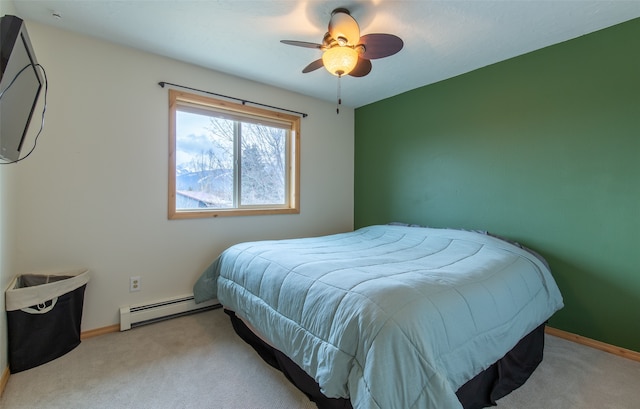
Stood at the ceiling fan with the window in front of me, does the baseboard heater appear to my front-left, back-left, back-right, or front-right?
front-left

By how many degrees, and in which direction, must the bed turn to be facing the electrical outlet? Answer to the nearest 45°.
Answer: approximately 45° to its right

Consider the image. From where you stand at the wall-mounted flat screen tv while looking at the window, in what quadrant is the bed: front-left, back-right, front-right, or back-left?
front-right

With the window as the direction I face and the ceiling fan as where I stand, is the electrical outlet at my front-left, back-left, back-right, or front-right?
front-left

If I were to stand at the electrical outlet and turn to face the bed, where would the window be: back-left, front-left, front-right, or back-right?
front-left

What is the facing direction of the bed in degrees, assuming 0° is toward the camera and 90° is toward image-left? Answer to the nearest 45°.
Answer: approximately 45°

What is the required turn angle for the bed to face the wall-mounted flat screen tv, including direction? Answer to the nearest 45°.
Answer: approximately 45° to its right

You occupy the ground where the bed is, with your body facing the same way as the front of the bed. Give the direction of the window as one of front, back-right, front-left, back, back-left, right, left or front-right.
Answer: right
